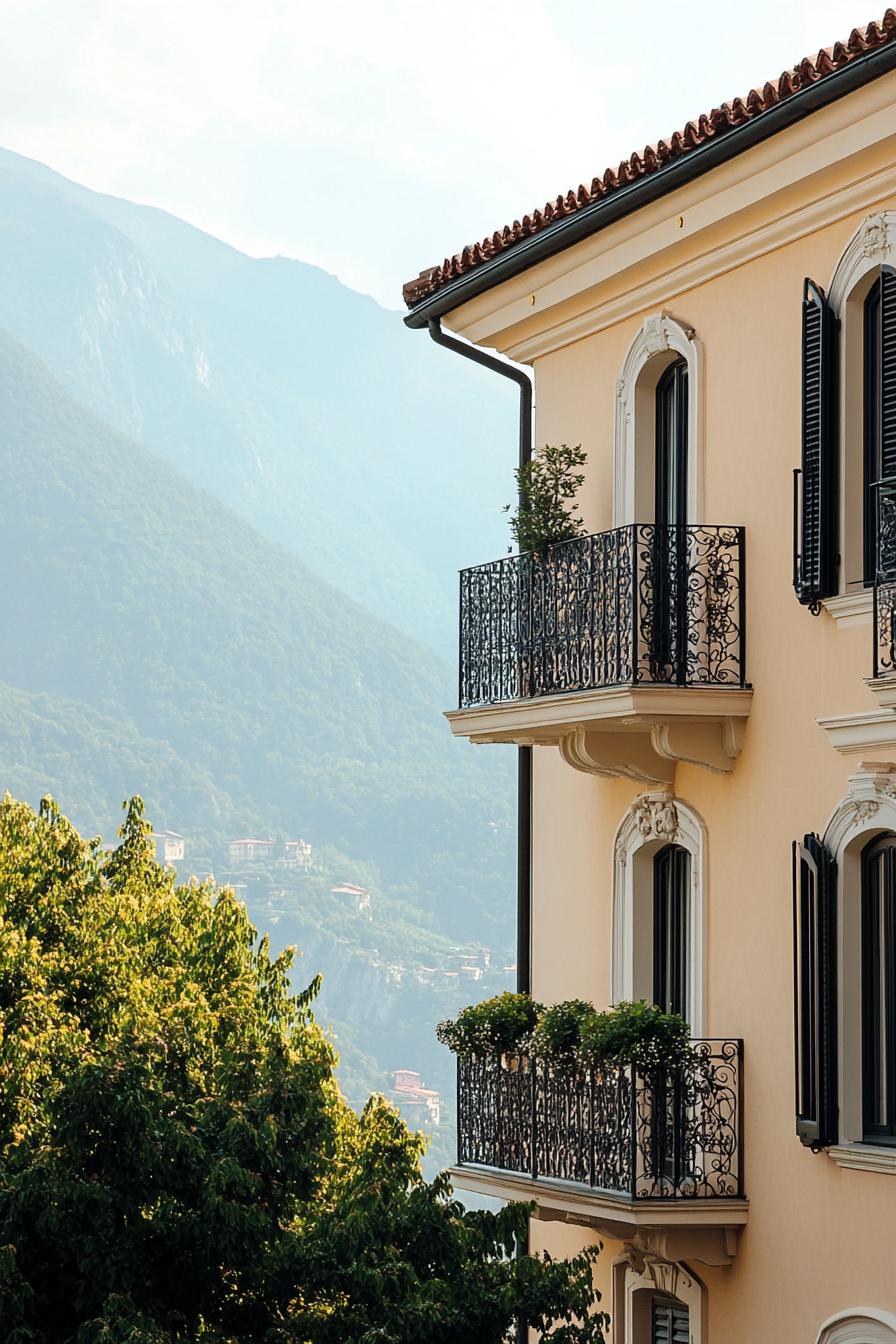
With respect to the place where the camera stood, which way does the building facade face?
facing the viewer and to the left of the viewer
